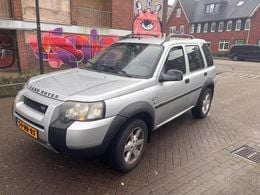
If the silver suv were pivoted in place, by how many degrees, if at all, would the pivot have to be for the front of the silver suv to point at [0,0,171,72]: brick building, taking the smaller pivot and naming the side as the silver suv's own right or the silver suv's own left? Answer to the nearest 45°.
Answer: approximately 135° to the silver suv's own right

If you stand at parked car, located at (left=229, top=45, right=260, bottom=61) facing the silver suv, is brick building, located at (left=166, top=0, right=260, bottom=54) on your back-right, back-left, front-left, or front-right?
back-right

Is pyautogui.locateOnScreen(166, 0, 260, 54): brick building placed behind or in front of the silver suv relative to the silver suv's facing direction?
behind

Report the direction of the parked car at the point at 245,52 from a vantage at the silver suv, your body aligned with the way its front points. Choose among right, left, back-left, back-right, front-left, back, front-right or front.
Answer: back

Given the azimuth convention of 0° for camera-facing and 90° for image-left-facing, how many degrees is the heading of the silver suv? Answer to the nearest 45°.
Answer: approximately 45°
